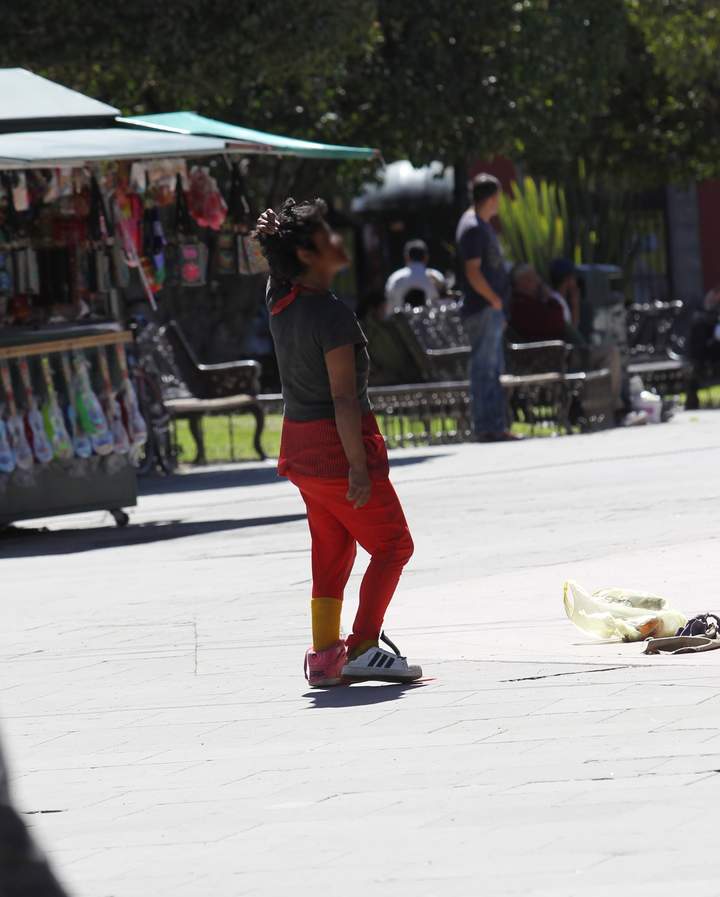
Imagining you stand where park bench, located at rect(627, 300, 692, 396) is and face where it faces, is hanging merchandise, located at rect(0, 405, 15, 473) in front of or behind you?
in front

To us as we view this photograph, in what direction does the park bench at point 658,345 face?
facing the viewer

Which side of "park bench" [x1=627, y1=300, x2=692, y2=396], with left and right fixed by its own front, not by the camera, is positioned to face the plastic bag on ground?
front
